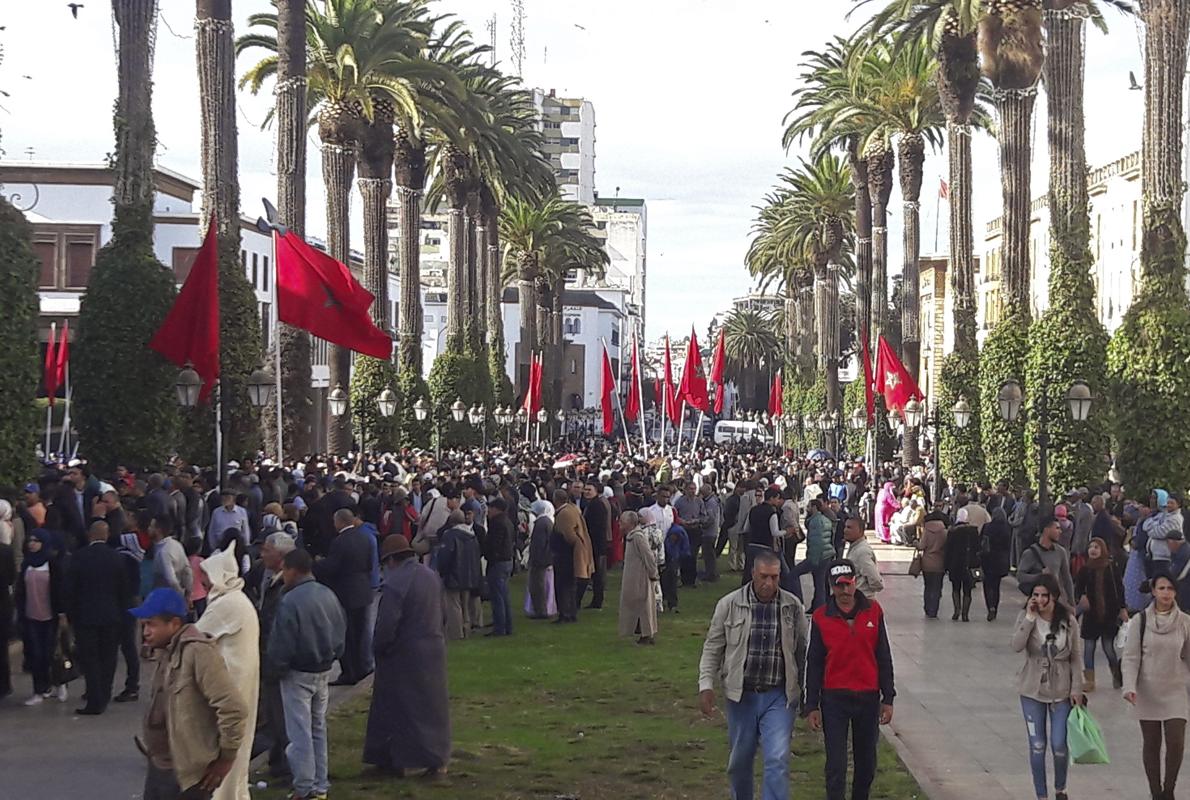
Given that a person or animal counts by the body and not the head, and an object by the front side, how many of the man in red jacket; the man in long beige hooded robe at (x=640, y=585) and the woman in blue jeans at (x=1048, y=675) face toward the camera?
2

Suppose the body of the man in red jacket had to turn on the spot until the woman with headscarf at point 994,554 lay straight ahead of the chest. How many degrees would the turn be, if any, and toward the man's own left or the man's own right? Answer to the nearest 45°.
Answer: approximately 180°

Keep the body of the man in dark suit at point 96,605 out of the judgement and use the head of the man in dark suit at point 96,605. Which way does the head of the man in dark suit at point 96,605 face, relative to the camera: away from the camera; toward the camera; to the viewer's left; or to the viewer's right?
away from the camera

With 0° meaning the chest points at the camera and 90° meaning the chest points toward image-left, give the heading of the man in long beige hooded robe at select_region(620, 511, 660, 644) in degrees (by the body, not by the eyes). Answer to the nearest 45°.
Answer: approximately 90°

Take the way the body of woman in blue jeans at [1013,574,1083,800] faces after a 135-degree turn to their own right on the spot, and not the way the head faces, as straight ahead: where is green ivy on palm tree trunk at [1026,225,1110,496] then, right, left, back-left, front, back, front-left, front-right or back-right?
front-right

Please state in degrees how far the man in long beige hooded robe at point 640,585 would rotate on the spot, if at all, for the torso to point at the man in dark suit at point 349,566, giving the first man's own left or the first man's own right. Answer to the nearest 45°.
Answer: approximately 45° to the first man's own left

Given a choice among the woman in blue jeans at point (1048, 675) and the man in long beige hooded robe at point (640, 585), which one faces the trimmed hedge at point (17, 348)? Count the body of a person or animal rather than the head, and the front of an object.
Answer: the man in long beige hooded robe

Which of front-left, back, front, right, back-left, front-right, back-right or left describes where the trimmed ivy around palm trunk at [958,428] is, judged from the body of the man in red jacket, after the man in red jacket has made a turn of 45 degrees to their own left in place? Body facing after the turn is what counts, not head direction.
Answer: back-left

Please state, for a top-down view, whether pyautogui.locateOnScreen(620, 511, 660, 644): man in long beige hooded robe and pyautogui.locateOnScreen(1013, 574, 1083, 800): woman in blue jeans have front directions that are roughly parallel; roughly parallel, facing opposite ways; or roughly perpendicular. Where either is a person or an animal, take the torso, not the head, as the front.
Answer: roughly perpendicular

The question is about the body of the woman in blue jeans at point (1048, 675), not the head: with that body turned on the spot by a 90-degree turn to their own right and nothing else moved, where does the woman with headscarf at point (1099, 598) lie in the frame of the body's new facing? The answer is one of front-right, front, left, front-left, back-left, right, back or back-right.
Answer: right

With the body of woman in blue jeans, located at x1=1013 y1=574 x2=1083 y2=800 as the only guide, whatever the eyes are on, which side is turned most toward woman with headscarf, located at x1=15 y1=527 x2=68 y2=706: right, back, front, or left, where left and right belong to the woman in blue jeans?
right

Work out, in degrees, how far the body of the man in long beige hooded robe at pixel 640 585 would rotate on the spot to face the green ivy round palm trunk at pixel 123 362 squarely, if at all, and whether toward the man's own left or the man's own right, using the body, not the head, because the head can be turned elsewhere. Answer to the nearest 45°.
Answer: approximately 45° to the man's own right

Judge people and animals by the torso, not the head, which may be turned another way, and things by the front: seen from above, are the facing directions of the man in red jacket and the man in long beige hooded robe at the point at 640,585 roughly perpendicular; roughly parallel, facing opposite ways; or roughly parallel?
roughly perpendicular

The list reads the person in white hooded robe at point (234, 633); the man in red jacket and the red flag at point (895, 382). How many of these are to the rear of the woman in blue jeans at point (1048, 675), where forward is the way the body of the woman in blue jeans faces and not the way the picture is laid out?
1

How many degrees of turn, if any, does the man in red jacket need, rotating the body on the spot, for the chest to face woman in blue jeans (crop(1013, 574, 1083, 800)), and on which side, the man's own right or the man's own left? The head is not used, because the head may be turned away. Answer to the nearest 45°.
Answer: approximately 135° to the man's own left

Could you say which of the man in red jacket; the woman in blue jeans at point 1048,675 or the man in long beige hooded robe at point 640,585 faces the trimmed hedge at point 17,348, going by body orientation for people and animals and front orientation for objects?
the man in long beige hooded robe
